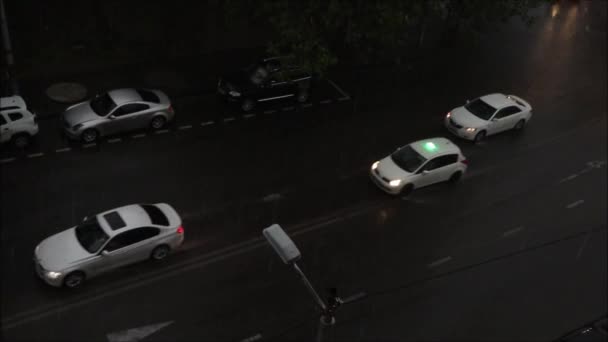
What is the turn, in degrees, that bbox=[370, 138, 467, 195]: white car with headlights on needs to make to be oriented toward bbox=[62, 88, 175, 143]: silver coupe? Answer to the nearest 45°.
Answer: approximately 45° to its right

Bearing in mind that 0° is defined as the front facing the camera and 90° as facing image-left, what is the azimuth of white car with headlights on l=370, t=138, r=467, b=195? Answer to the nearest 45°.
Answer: approximately 45°

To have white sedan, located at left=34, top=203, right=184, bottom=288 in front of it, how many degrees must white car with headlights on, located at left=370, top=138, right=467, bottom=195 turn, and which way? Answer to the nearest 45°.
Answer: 0° — it already faces it

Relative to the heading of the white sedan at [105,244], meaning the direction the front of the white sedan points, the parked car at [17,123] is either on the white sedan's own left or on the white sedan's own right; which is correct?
on the white sedan's own right

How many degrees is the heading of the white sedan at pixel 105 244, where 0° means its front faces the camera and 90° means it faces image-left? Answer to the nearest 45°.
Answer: approximately 45°
